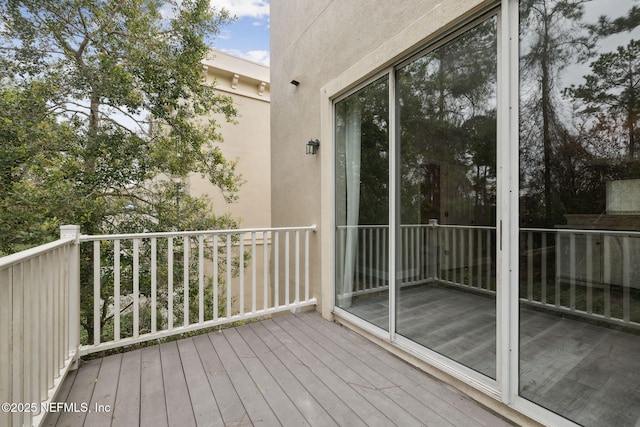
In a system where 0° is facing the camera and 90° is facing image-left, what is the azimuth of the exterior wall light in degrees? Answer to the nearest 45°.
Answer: approximately 45°

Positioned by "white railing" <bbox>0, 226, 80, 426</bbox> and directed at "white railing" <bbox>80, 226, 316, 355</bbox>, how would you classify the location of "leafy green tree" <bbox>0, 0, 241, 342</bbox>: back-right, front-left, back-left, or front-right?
front-left

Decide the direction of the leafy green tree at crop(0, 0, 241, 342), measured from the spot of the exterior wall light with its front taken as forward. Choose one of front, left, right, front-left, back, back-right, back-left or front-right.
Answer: front-right

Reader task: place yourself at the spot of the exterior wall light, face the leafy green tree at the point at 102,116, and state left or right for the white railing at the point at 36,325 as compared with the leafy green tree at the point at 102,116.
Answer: left

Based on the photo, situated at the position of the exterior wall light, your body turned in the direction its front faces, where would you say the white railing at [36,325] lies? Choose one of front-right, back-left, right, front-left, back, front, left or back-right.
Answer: front

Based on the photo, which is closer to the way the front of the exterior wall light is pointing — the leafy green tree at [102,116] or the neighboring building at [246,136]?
the leafy green tree

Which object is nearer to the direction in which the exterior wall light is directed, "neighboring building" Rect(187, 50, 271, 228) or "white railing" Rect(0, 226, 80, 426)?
the white railing

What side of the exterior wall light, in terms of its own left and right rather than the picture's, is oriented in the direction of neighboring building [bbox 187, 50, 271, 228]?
right
